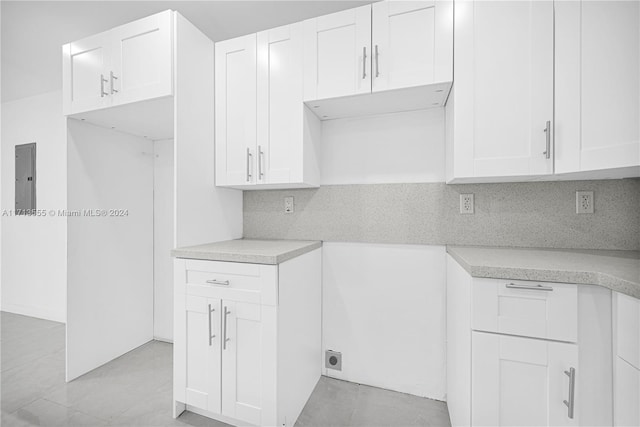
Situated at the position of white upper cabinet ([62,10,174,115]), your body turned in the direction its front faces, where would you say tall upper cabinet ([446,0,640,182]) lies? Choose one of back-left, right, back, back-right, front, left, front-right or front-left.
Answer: left

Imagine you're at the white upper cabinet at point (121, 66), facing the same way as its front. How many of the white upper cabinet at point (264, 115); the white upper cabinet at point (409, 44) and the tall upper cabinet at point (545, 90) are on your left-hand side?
3

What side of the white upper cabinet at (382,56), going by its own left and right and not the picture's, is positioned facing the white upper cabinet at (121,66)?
right

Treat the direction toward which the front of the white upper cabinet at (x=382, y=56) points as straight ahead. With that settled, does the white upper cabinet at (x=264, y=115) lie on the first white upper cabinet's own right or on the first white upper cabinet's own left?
on the first white upper cabinet's own right

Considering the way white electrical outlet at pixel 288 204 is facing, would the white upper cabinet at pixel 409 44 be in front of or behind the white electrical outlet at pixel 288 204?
in front

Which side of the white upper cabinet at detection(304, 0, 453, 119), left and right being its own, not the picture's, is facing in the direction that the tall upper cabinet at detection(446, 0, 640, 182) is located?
left

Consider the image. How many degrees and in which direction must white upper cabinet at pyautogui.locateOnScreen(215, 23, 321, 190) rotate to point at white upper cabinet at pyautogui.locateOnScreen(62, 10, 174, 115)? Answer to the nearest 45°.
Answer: approximately 45° to its right

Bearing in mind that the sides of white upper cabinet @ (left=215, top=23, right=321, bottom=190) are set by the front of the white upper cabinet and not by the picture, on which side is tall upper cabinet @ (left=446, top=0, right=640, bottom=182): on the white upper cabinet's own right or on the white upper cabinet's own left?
on the white upper cabinet's own left
